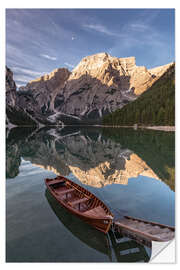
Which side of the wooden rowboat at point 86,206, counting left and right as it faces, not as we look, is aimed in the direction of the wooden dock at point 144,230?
front
